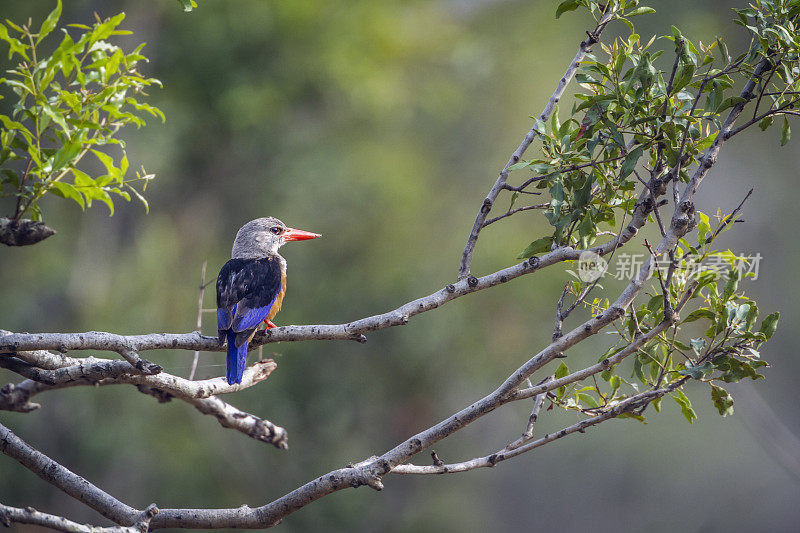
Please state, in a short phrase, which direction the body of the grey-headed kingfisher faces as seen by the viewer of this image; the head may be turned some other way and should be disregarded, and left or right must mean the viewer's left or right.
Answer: facing away from the viewer and to the right of the viewer
